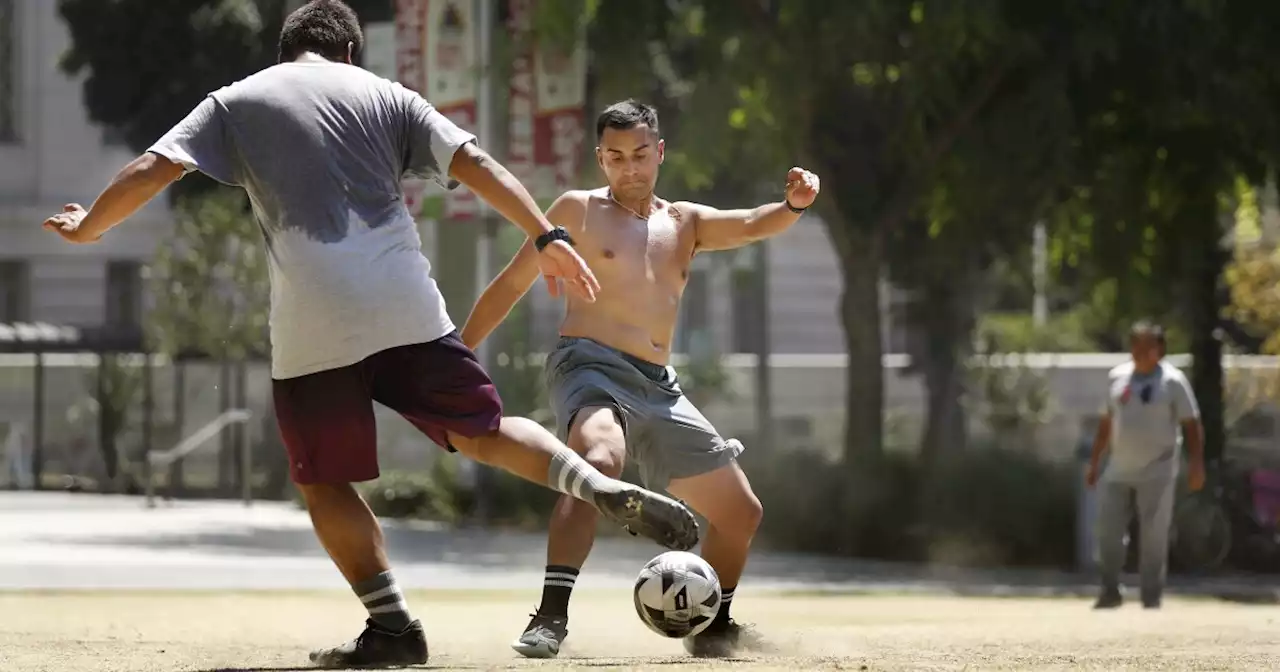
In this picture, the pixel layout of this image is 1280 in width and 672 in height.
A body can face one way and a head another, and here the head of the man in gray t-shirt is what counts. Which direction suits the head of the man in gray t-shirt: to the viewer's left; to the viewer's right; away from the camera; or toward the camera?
away from the camera

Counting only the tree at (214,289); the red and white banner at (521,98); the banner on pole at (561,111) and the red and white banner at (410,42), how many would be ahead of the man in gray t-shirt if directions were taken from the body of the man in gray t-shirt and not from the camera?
4

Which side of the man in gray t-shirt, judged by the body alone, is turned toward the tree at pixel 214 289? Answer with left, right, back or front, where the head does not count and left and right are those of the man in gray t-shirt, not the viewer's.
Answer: front

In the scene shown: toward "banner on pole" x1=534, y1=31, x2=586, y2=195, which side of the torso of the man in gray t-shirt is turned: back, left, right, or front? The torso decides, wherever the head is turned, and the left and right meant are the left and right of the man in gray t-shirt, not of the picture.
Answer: front

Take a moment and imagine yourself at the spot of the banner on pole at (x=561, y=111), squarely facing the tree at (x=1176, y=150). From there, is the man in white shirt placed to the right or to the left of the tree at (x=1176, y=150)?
right

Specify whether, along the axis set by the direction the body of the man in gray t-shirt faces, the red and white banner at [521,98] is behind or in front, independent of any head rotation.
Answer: in front

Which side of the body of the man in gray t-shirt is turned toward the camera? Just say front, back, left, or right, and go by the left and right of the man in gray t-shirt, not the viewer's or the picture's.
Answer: back
